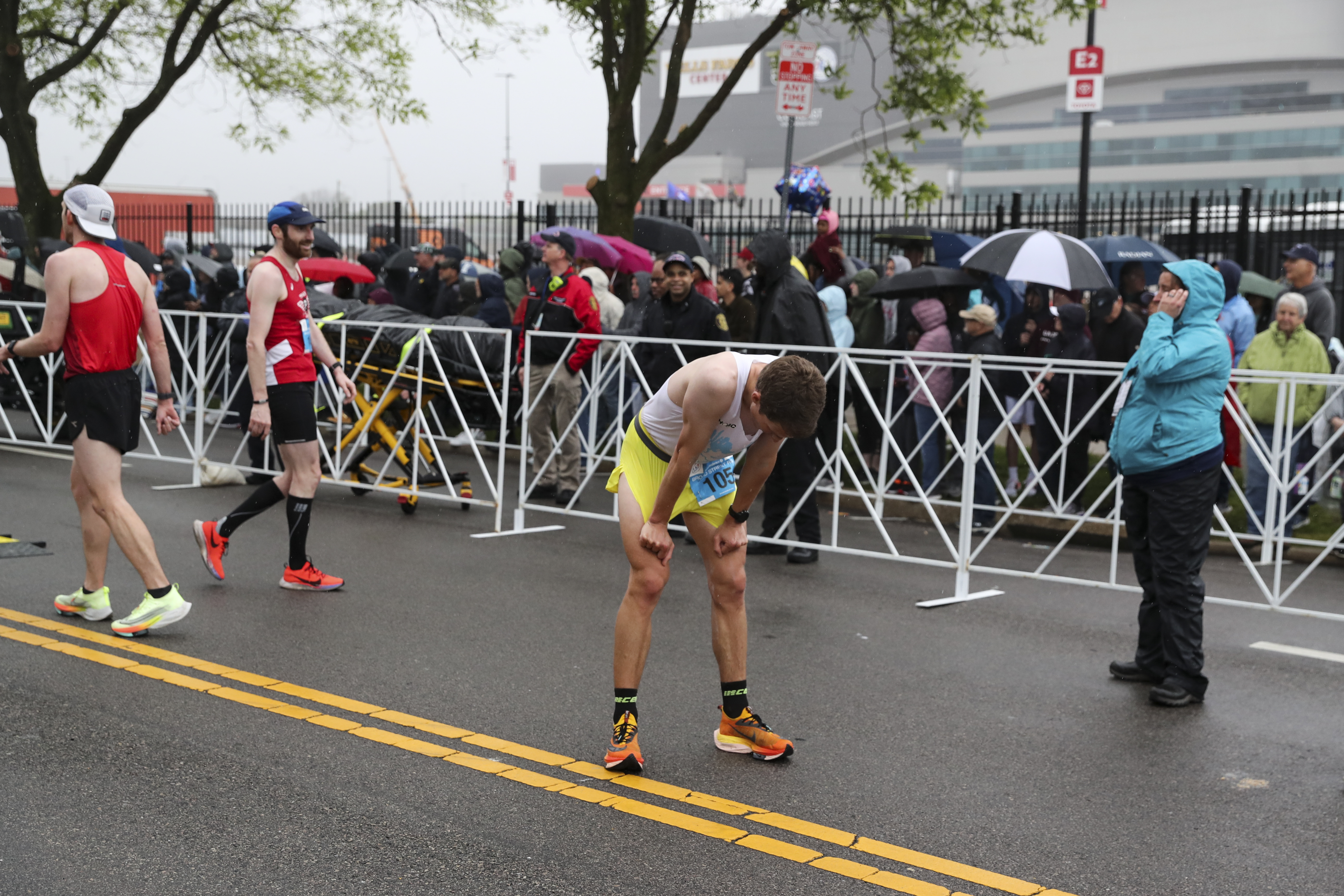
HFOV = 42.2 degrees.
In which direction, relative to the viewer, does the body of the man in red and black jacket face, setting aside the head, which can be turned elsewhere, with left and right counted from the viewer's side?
facing the viewer and to the left of the viewer

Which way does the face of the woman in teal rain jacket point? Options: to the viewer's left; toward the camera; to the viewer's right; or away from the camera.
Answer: to the viewer's left

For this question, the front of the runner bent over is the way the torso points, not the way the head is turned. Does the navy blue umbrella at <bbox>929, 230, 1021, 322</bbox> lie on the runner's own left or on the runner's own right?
on the runner's own left

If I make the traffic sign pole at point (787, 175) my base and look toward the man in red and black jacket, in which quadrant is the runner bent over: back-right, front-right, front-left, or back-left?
front-left

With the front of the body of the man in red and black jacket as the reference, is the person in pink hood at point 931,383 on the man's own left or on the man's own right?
on the man's own left

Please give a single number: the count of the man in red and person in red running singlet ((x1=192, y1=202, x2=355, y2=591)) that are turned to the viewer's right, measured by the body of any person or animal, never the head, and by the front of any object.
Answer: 1

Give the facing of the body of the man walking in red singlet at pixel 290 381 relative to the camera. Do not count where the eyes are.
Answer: to the viewer's right

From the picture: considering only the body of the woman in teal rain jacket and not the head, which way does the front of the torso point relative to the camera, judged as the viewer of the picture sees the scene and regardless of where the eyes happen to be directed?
to the viewer's left

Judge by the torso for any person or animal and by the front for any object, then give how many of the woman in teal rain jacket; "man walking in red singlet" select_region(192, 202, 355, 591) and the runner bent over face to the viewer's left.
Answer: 1

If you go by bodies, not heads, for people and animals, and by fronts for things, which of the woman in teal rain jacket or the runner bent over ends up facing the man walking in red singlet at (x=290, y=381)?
the woman in teal rain jacket

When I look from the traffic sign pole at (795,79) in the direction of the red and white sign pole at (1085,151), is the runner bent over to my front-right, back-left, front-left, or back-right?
back-right

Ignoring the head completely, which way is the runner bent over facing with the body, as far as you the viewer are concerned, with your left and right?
facing the viewer and to the right of the viewer
